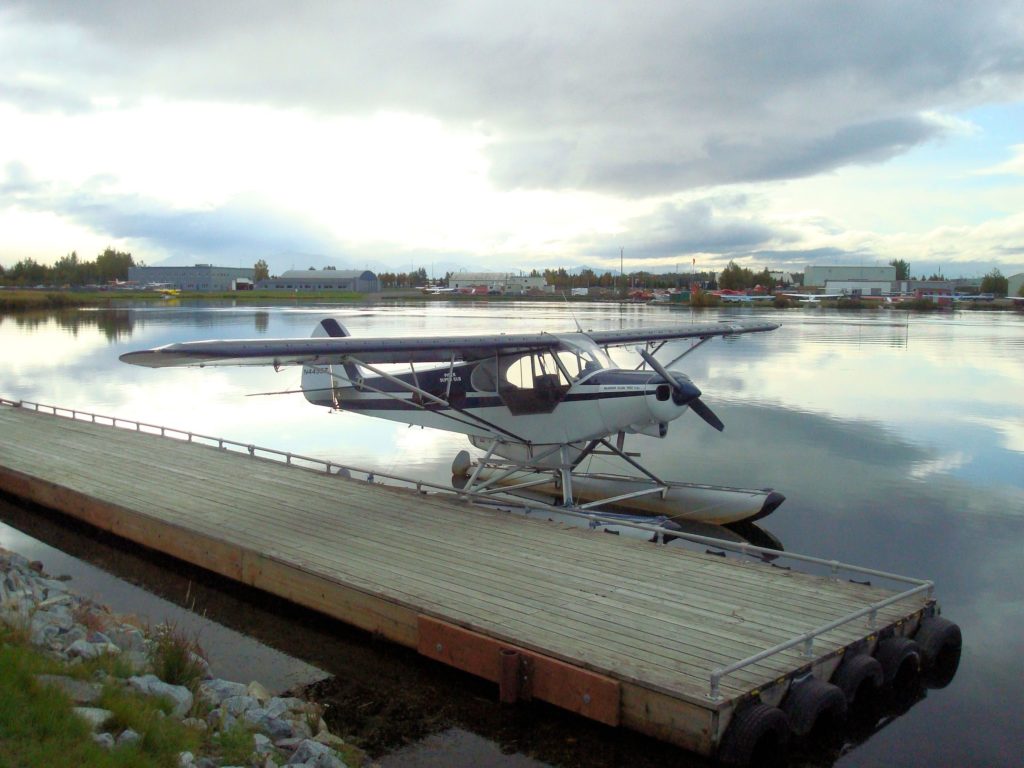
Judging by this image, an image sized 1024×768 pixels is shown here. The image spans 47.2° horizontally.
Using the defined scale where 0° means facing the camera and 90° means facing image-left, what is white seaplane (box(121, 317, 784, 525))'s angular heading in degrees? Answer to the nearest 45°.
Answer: approximately 315°
